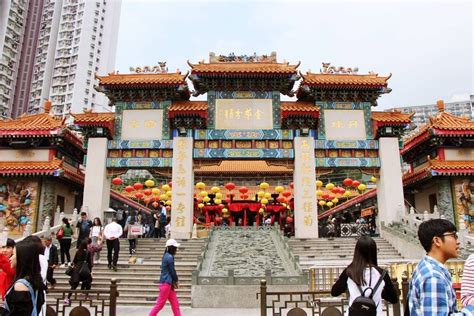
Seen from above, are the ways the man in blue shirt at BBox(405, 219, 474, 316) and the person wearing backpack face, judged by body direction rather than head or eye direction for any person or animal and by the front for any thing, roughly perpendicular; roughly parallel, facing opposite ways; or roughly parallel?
roughly perpendicular

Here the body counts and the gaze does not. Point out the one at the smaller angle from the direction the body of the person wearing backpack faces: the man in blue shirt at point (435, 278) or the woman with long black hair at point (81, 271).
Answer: the woman with long black hair

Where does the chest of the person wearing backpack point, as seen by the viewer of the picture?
away from the camera

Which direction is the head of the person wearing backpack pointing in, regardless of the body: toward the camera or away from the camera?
away from the camera

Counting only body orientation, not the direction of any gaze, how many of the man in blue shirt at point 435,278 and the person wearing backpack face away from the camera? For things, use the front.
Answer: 1
